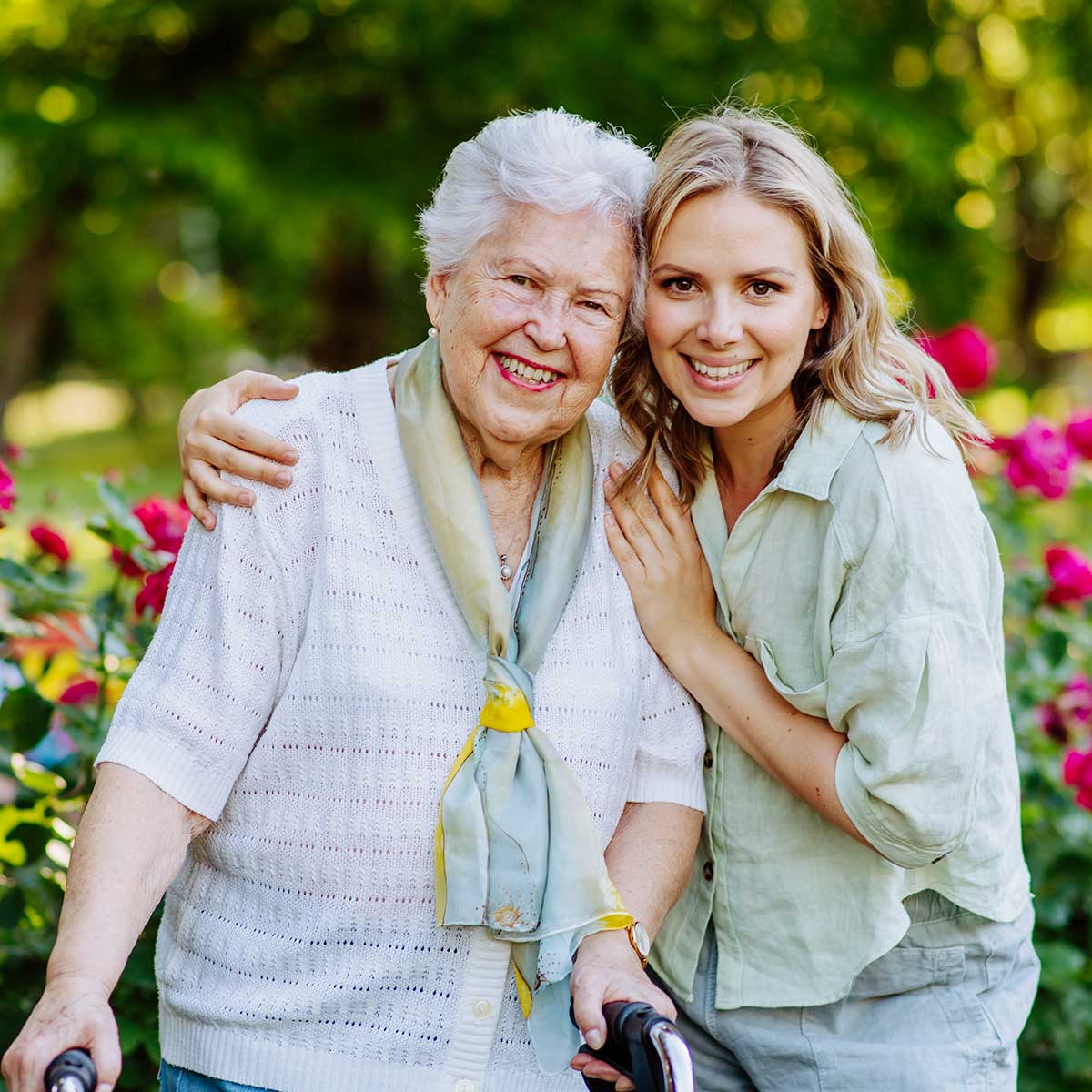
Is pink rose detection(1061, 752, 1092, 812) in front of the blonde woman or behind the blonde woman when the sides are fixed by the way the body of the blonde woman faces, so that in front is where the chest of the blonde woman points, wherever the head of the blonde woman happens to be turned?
behind

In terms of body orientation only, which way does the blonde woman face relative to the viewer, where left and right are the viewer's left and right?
facing the viewer and to the left of the viewer

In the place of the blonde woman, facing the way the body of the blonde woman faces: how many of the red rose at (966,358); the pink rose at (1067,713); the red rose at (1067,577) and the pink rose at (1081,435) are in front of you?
0

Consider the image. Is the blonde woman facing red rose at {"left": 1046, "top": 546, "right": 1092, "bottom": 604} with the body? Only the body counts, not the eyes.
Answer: no

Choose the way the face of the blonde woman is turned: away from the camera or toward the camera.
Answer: toward the camera

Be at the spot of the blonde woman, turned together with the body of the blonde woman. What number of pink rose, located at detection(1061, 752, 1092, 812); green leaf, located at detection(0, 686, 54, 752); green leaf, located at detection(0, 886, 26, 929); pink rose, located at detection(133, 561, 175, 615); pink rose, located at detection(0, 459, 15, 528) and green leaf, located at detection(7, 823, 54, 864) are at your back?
1

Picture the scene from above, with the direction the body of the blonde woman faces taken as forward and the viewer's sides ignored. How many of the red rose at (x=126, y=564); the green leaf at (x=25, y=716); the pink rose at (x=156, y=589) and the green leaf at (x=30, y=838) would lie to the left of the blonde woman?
0

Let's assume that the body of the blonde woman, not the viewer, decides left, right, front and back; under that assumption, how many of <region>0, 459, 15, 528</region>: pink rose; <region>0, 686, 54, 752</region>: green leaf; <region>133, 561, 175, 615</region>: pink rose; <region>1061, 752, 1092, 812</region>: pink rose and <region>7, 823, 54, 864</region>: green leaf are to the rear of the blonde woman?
1

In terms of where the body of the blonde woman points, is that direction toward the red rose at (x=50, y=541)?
no

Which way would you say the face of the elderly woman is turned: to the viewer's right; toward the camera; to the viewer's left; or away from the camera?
toward the camera

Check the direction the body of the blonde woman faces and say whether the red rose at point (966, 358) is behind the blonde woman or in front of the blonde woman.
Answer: behind
